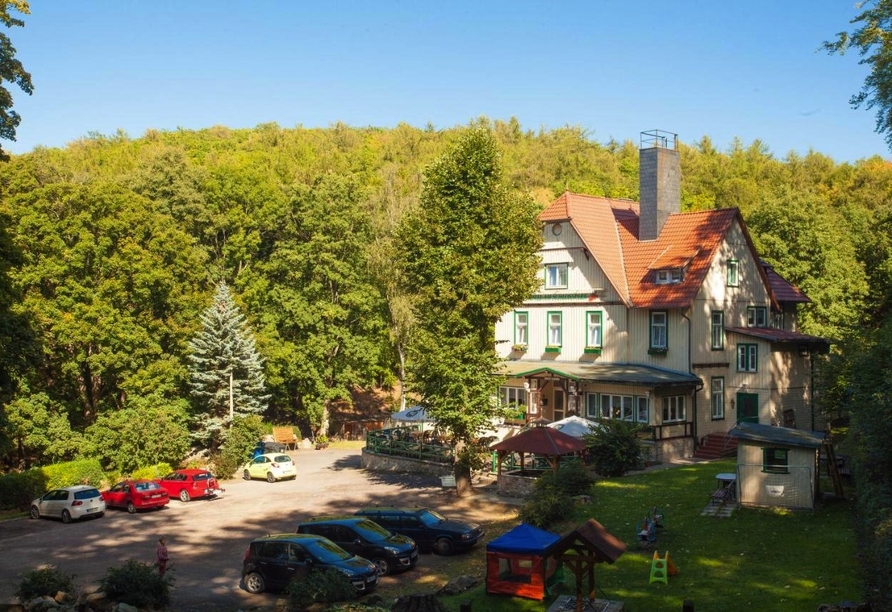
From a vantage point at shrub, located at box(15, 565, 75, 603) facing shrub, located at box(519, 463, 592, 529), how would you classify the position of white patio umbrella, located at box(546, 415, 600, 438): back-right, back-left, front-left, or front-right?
front-left

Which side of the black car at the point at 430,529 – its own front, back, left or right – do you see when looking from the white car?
back

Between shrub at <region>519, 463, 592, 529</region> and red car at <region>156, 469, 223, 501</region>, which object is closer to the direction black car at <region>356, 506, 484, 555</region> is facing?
the shrub

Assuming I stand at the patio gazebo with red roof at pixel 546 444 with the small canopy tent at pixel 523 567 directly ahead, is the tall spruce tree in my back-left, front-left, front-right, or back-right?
back-right

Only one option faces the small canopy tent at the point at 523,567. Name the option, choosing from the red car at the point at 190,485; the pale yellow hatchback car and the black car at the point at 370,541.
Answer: the black car

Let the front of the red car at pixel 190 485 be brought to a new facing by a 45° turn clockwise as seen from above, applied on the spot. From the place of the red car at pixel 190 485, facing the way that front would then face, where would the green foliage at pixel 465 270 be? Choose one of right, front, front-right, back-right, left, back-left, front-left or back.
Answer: back-right

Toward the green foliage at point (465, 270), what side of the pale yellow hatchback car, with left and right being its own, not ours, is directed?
back

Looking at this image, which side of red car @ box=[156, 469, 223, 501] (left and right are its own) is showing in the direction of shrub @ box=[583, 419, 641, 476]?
back

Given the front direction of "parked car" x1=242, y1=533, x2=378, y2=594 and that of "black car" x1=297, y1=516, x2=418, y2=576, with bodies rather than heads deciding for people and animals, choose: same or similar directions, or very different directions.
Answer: same or similar directions

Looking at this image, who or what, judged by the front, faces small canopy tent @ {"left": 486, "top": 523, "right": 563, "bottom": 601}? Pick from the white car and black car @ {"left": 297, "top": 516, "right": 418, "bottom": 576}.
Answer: the black car

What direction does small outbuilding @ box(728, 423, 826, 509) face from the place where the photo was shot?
facing the viewer
